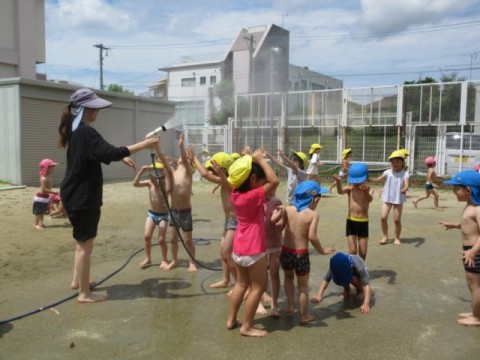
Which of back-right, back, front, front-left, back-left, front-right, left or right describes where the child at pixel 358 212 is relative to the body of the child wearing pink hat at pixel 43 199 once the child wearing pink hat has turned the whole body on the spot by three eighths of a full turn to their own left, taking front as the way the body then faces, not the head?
back

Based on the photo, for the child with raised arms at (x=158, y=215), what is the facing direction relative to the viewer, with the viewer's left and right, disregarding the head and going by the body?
facing the viewer

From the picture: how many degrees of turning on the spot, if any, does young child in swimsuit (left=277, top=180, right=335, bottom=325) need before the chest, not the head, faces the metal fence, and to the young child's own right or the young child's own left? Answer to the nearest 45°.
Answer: approximately 45° to the young child's own left

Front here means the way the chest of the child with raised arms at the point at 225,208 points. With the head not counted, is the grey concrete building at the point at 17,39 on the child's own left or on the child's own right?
on the child's own right

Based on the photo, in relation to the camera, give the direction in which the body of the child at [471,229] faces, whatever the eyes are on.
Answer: to the viewer's left

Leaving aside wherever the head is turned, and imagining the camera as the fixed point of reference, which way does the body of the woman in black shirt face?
to the viewer's right

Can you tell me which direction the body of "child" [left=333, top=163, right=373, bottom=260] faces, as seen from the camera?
toward the camera

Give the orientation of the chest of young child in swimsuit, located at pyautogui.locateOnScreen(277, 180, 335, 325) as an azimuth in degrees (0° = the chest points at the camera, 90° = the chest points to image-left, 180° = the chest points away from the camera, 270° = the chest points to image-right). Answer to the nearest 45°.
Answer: approximately 225°

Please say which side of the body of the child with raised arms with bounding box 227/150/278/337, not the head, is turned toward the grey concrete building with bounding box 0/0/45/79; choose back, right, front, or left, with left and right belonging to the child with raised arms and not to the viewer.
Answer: left

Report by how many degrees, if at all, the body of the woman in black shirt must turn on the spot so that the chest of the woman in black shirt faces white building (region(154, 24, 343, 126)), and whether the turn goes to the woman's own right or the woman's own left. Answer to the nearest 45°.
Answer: approximately 90° to the woman's own left

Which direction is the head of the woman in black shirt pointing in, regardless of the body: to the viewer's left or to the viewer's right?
to the viewer's right

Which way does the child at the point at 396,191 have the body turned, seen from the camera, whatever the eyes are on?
toward the camera

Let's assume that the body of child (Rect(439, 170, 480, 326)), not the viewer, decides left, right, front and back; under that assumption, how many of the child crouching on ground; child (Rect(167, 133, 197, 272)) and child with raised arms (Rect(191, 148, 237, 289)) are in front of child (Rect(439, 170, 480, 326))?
3
